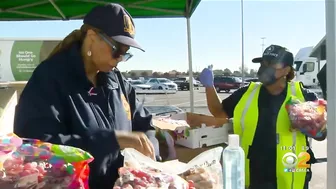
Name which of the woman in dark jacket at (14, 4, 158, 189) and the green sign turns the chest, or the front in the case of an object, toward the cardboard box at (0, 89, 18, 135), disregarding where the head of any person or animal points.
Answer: the green sign

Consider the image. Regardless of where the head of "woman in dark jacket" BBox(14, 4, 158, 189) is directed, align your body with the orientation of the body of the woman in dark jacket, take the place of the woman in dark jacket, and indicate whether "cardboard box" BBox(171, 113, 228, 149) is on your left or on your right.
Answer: on your left

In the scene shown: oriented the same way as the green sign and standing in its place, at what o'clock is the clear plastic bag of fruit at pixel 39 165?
The clear plastic bag of fruit is roughly at 12 o'clock from the green sign.

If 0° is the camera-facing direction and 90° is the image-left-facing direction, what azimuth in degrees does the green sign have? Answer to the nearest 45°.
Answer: approximately 0°

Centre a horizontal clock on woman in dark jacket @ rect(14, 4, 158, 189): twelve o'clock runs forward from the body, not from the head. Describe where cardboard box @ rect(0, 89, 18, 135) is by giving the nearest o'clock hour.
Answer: The cardboard box is roughly at 7 o'clock from the woman in dark jacket.

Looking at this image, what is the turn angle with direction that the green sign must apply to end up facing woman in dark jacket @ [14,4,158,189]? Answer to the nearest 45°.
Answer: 0° — it already faces them

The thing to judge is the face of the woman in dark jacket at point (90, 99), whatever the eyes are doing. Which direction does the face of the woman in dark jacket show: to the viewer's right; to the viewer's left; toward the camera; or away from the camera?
to the viewer's right

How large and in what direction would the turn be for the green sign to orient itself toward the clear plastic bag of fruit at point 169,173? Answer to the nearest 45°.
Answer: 0° — it already faces it

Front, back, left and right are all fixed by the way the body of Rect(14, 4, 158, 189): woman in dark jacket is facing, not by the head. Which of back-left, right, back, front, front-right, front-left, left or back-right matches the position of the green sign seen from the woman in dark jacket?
back-left

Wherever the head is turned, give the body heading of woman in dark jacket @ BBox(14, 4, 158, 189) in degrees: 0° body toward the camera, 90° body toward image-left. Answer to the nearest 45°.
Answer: approximately 315°
